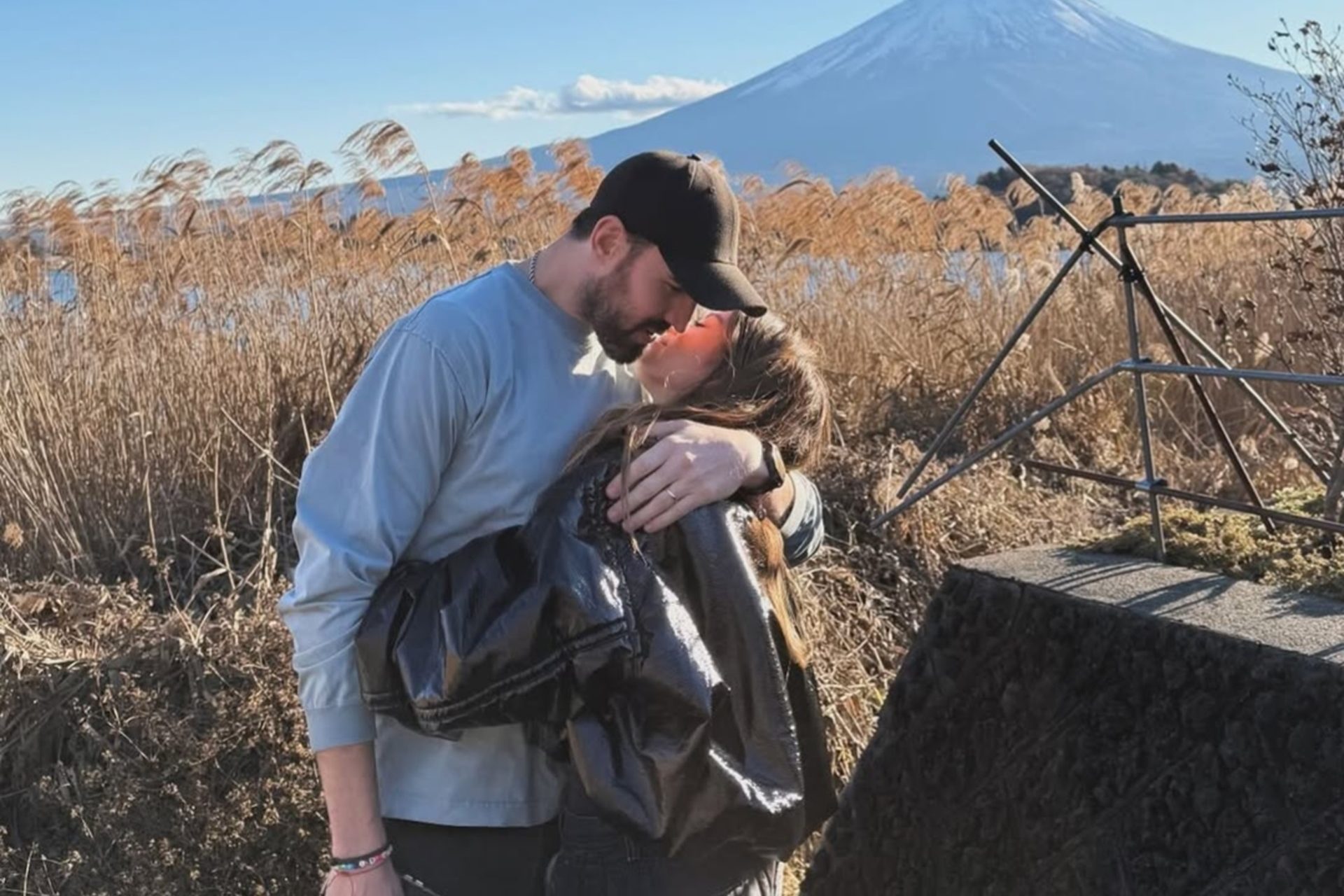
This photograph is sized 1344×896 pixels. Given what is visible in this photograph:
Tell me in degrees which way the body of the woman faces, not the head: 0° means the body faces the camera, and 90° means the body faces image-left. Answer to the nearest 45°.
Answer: approximately 90°

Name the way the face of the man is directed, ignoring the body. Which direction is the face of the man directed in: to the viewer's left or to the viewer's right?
to the viewer's right

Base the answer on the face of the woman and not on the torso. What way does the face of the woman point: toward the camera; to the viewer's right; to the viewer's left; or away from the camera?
to the viewer's left
